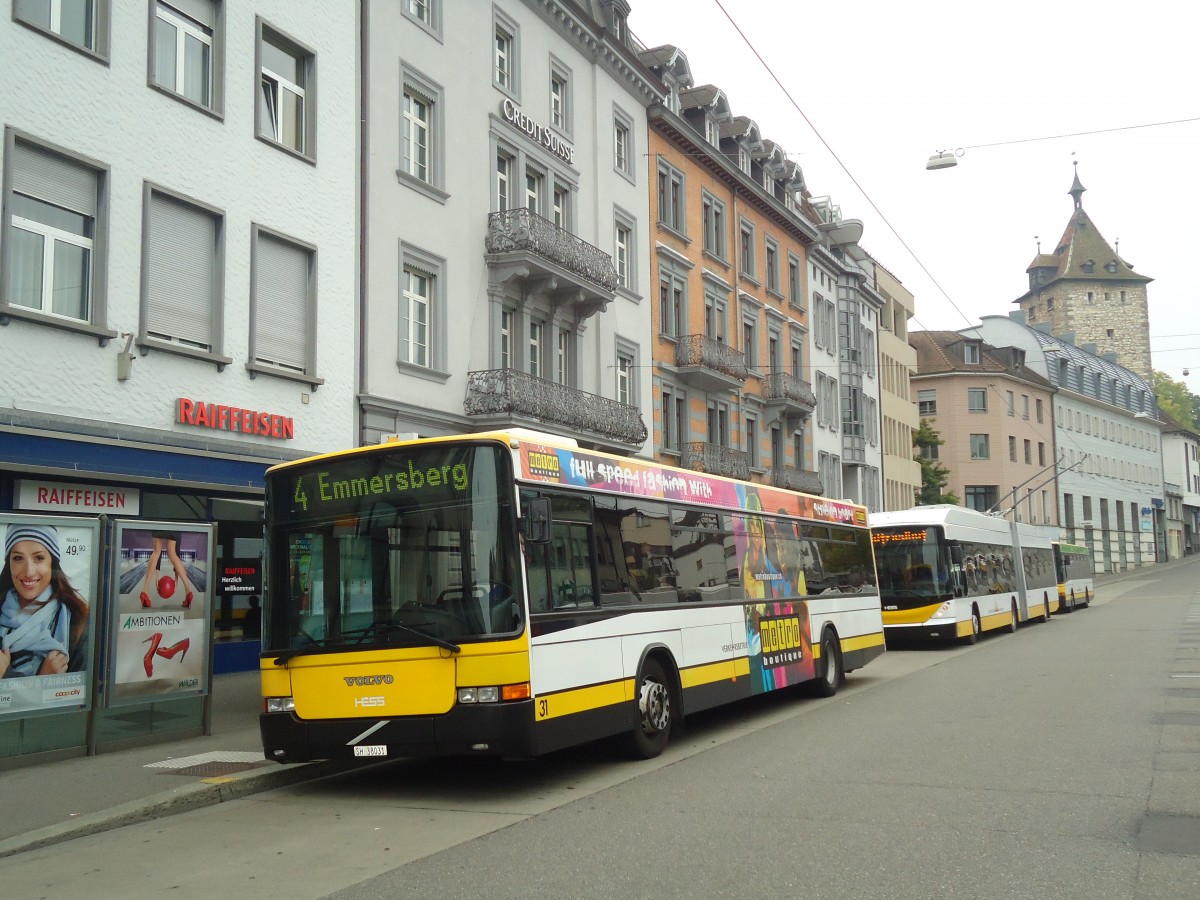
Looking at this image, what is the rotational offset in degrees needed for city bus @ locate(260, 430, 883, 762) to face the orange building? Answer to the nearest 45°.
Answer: approximately 135° to its right

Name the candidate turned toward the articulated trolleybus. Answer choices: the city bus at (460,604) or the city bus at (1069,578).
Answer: the city bus at (1069,578)

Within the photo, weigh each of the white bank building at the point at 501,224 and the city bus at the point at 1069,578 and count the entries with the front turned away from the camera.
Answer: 0

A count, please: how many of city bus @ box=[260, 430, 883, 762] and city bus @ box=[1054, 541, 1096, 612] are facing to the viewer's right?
0

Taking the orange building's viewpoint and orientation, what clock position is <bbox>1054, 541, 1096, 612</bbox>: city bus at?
The city bus is roughly at 9 o'clock from the orange building.

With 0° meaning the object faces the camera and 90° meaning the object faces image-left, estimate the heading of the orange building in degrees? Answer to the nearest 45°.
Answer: approximately 315°

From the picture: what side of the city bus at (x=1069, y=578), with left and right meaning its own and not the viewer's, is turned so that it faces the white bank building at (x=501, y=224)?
front

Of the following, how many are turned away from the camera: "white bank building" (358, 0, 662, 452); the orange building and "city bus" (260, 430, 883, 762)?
0

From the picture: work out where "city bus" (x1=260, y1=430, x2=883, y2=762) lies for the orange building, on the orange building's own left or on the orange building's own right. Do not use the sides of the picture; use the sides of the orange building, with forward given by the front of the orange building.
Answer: on the orange building's own right

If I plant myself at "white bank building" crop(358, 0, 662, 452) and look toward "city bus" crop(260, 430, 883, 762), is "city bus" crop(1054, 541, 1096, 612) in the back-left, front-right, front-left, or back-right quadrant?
back-left

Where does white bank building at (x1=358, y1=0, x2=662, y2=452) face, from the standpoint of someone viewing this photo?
facing the viewer and to the right of the viewer

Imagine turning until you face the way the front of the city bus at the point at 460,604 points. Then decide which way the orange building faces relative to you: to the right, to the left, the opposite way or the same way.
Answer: to the left

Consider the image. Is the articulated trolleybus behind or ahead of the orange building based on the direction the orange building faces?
ahead

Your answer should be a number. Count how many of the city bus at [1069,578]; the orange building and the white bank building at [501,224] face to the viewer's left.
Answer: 0

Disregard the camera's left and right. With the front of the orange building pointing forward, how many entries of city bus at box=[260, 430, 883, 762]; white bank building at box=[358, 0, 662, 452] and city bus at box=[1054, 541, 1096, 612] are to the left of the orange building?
1

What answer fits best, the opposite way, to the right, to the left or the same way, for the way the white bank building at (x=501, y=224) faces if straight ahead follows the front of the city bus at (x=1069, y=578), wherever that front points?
to the left

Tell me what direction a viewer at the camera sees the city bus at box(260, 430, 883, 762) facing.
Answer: facing the viewer and to the left of the viewer

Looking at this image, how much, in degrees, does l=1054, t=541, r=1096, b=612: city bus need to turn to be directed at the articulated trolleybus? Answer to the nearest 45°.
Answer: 0° — it already faces it

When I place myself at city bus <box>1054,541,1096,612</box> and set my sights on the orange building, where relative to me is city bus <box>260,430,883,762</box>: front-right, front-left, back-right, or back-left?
front-left

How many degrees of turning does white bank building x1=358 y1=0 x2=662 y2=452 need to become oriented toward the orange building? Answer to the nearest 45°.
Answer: approximately 90° to its left

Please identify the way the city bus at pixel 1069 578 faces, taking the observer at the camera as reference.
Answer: facing the viewer

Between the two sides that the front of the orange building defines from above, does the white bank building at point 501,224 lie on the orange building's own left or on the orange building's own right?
on the orange building's own right
